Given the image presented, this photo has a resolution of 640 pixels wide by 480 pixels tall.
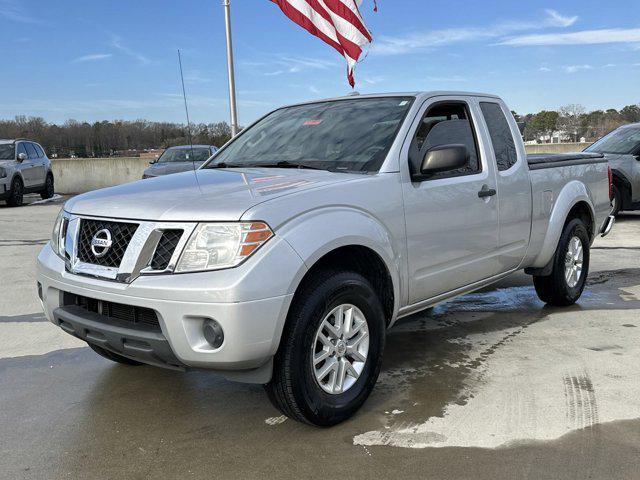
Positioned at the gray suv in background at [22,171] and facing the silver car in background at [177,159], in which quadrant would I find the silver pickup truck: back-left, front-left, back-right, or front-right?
front-right

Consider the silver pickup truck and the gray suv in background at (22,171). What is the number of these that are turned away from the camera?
0

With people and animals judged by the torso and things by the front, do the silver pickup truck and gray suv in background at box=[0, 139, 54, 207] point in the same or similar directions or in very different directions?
same or similar directions

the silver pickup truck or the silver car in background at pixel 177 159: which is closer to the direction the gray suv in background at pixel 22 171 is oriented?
the silver pickup truck

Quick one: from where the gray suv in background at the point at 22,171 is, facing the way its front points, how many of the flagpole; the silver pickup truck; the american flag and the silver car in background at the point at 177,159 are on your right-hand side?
0

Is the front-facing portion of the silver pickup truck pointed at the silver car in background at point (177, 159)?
no

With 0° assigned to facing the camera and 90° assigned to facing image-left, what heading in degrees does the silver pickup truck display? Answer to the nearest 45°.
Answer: approximately 45°

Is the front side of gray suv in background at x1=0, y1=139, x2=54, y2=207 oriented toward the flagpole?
no

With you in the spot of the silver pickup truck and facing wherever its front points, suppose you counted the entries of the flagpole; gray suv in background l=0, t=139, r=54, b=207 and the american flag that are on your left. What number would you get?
0

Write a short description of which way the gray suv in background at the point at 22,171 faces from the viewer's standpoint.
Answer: facing the viewer and to the left of the viewer

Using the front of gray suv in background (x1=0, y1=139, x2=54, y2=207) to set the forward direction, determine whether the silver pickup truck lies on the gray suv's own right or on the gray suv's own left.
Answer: on the gray suv's own left

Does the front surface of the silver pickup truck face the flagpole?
no

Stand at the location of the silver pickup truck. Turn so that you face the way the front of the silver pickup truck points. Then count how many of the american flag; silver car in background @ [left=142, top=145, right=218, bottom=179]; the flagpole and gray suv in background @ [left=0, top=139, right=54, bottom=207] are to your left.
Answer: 0
